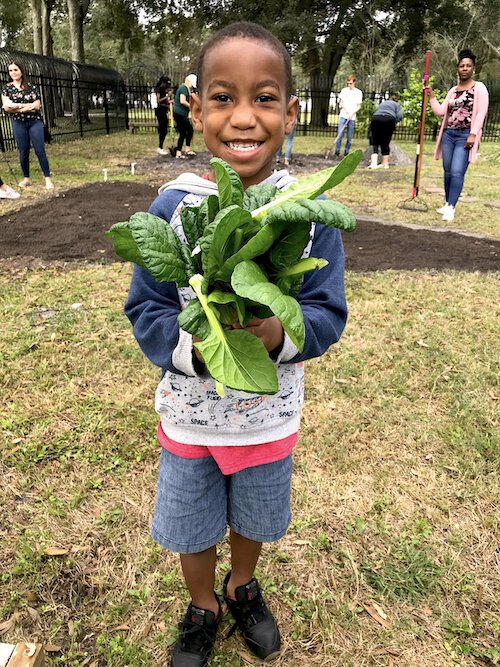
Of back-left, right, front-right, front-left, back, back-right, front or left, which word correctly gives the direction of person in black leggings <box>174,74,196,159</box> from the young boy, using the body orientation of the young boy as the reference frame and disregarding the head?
back

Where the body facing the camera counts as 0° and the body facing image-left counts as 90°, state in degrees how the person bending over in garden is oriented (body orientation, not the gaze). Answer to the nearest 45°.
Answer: approximately 225°

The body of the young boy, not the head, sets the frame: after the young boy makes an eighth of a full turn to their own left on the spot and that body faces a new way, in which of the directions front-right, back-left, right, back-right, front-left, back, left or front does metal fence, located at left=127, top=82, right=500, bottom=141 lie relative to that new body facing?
back-left

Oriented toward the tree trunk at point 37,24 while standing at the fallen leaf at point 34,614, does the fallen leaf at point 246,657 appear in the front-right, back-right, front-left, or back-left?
back-right

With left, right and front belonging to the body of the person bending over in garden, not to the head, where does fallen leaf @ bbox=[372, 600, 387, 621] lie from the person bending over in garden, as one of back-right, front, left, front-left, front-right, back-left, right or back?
back-right

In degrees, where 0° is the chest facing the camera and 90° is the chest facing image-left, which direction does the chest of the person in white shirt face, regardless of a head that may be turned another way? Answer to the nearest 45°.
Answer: approximately 0°

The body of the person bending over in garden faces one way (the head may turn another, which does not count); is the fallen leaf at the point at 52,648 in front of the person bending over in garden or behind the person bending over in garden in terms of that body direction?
behind

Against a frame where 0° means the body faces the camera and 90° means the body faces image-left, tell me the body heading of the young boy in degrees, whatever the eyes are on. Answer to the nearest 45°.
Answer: approximately 0°
